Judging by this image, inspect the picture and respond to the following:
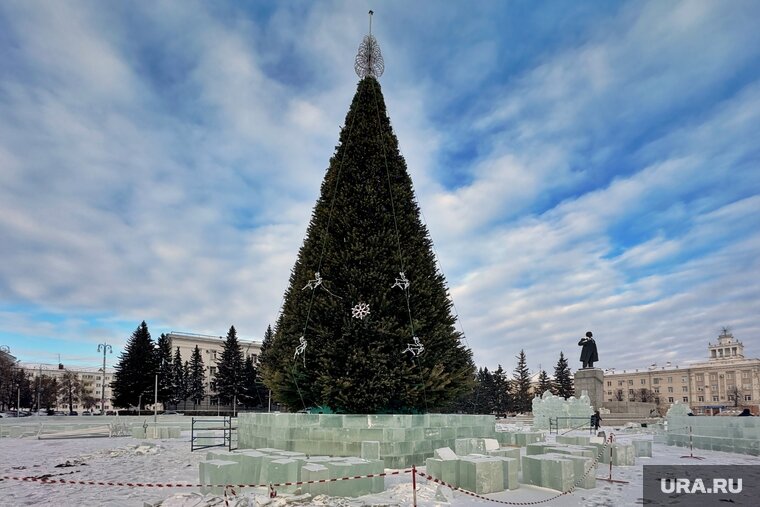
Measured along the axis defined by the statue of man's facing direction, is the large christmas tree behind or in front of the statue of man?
in front

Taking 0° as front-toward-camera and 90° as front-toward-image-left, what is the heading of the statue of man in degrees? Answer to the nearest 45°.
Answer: approximately 45°
